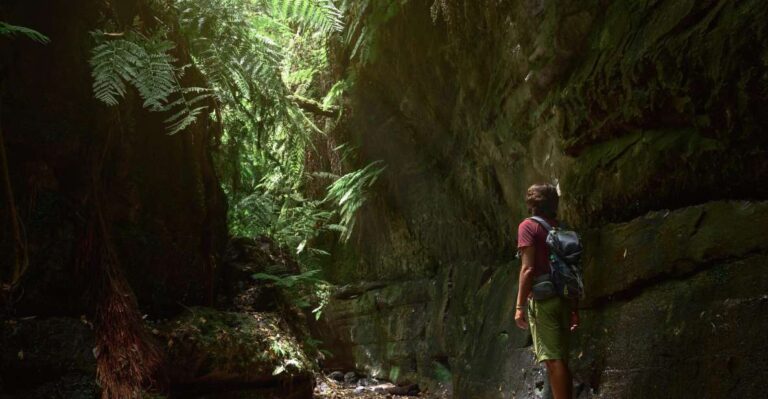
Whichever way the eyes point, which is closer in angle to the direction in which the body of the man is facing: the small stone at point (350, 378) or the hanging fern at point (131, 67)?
the small stone

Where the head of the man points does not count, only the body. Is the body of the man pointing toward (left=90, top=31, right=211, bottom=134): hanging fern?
no

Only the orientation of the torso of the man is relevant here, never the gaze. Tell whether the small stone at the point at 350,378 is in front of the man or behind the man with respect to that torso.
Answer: in front

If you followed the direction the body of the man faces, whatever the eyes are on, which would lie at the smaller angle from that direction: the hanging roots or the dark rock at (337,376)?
the dark rock

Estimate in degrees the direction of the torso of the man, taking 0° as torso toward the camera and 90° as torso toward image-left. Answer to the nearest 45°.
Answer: approximately 135°

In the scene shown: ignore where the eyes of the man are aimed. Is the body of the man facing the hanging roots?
no

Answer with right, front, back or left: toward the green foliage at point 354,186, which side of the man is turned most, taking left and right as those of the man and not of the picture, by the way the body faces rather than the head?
front
